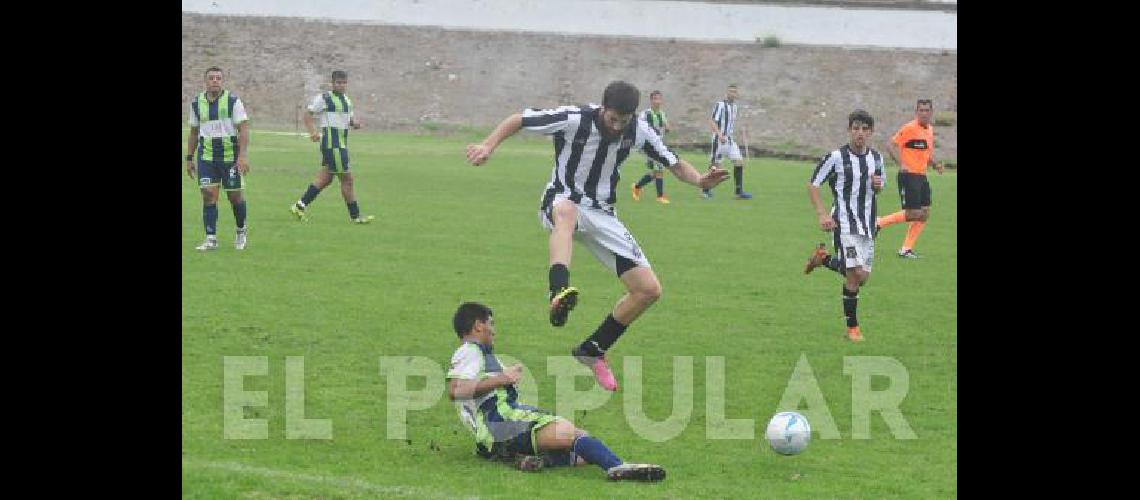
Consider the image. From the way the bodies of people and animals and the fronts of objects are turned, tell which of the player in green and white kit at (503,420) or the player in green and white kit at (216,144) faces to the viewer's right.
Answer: the player in green and white kit at (503,420)

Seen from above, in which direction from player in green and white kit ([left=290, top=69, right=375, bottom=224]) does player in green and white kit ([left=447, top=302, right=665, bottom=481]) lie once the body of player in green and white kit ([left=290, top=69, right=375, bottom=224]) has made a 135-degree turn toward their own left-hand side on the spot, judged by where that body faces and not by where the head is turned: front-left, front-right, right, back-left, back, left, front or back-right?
back

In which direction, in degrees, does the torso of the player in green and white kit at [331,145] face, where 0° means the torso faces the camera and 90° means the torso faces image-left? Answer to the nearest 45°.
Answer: approximately 315°

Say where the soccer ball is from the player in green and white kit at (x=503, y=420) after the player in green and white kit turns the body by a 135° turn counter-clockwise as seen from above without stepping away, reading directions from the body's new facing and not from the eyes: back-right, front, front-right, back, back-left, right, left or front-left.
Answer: back-right

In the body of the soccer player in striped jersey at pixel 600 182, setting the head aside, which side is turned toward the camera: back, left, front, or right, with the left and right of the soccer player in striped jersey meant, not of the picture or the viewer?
front

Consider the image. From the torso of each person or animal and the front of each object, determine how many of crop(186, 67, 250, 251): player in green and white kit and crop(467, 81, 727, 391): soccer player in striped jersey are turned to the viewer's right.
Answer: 0

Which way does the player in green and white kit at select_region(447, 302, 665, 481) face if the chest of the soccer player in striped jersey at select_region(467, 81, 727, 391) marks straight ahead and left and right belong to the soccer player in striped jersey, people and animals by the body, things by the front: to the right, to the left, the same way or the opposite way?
to the left

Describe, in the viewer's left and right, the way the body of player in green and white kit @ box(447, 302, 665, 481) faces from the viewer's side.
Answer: facing to the right of the viewer

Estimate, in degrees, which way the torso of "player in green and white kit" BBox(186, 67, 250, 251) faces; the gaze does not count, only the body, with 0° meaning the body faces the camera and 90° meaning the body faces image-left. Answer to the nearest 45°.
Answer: approximately 0°

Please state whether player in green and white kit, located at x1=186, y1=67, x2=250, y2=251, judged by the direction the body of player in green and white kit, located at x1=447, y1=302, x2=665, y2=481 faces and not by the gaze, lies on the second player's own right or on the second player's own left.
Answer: on the second player's own left

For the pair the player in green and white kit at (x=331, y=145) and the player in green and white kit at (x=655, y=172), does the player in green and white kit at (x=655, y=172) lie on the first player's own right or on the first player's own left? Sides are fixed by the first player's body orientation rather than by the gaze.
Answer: on the first player's own left

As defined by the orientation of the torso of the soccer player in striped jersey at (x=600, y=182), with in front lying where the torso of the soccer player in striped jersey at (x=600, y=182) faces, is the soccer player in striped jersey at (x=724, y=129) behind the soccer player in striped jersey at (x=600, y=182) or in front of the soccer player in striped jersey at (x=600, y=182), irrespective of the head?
behind
